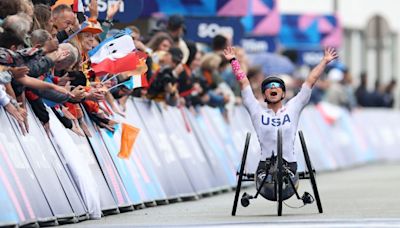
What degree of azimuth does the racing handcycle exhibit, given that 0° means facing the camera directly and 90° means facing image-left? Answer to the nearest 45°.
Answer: approximately 0°

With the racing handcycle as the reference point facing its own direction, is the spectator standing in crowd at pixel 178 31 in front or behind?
behind

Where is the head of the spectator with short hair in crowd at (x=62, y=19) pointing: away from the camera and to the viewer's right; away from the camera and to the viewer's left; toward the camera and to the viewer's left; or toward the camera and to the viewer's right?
toward the camera and to the viewer's right

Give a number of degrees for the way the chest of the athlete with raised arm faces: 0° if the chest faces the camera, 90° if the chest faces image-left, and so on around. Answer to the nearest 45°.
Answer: approximately 0°
